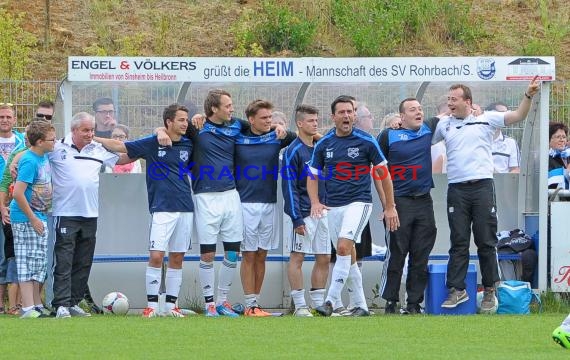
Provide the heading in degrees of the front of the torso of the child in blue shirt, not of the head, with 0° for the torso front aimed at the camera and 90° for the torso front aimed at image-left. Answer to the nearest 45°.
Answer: approximately 315°

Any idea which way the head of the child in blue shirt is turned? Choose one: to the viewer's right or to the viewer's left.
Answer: to the viewer's right

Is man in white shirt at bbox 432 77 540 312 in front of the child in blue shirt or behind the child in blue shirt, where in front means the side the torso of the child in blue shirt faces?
in front

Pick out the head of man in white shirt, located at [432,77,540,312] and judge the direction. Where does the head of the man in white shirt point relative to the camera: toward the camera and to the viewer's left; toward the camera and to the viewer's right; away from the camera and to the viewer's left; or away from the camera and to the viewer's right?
toward the camera and to the viewer's left

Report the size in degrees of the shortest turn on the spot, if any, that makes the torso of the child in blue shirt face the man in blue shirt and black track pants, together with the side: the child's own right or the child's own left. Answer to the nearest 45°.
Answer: approximately 45° to the child's own left

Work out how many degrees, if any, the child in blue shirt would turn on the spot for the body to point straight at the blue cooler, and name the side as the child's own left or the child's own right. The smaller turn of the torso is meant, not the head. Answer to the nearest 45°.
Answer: approximately 45° to the child's own left
